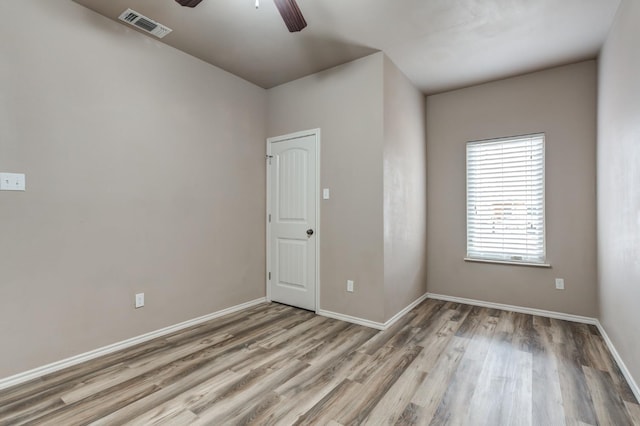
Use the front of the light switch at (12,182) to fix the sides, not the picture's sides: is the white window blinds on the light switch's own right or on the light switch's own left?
on the light switch's own left

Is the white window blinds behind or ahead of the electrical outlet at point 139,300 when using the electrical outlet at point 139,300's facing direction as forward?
ahead

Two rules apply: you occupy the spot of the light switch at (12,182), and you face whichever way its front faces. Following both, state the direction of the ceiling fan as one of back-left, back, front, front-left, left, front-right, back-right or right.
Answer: front-left

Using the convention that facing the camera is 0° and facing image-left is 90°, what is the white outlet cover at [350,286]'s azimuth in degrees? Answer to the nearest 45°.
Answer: approximately 45°

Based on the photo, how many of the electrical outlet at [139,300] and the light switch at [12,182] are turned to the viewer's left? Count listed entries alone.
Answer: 0

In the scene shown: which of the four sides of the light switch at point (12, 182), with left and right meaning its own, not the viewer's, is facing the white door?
left

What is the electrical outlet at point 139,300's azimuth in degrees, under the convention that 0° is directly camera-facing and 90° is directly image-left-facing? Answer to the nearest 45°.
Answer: approximately 315°

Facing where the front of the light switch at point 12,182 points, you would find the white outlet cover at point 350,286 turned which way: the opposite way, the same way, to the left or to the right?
to the right
